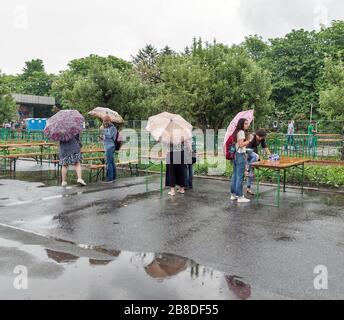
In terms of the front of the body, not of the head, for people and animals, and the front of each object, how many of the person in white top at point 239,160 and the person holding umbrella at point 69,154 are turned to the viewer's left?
0

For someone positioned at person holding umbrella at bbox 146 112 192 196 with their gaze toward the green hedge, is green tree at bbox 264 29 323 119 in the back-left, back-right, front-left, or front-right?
front-left
